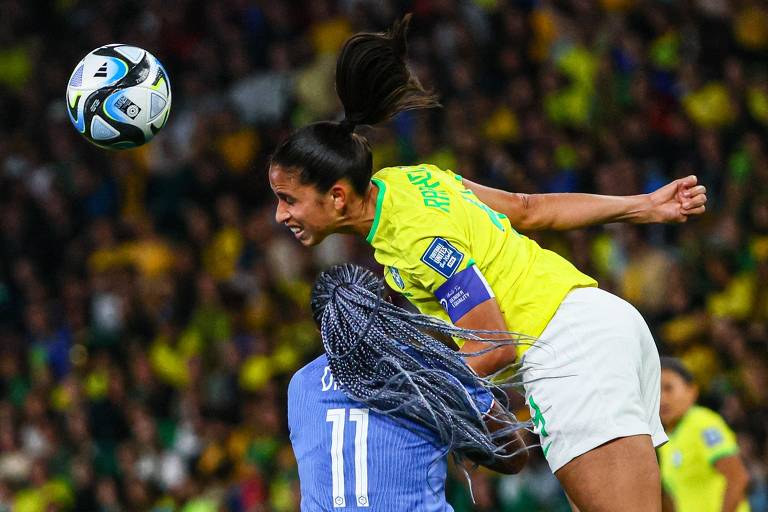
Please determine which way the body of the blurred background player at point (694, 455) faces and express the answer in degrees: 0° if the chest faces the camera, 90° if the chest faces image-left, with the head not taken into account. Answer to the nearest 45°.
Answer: approximately 45°

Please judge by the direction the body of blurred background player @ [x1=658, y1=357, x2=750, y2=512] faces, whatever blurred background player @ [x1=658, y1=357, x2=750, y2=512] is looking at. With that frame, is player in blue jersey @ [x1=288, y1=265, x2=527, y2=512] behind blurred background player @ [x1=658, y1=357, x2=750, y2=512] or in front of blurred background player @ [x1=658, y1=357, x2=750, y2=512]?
in front

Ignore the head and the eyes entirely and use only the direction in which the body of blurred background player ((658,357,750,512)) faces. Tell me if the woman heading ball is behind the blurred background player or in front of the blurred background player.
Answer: in front

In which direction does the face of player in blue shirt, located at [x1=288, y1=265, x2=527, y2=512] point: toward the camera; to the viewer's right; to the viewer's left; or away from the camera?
away from the camera
